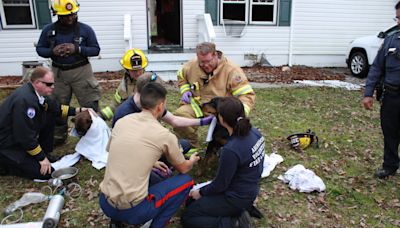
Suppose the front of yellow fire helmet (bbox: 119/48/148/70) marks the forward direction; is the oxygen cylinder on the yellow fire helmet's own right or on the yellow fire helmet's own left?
on the yellow fire helmet's own right

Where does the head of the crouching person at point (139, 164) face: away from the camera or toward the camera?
away from the camera

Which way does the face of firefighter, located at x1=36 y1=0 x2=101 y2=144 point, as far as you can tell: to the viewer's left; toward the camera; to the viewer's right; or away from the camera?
toward the camera

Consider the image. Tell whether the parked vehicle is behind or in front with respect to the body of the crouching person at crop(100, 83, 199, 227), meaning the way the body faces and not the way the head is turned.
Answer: in front

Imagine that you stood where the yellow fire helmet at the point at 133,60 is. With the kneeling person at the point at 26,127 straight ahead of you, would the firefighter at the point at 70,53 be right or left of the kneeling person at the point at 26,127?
right

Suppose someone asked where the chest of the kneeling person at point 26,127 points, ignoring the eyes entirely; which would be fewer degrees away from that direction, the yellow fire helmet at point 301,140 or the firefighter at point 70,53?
the yellow fire helmet

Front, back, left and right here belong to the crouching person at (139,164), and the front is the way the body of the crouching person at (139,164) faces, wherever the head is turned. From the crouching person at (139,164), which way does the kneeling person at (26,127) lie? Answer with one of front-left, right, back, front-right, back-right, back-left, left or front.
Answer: left

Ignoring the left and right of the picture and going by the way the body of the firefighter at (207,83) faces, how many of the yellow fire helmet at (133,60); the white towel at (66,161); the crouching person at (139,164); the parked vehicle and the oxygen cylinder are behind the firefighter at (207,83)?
1

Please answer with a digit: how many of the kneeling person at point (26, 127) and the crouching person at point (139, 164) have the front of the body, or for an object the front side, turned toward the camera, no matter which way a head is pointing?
0

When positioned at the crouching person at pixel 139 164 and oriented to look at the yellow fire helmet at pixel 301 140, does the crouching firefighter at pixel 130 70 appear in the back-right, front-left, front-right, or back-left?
front-left

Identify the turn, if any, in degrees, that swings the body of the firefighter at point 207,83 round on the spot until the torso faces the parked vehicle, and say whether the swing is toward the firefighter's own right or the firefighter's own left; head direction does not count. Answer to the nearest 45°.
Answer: approximately 180°

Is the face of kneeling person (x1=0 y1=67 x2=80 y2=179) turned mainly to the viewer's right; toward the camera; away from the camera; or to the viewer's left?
to the viewer's right

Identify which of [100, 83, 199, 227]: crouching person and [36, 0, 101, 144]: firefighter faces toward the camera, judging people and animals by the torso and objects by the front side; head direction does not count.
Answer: the firefighter

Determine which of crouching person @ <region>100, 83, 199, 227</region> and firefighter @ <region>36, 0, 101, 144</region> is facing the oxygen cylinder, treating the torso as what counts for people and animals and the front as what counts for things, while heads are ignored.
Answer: the firefighter

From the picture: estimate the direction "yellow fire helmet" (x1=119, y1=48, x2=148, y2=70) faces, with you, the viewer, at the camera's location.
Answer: facing the viewer and to the right of the viewer

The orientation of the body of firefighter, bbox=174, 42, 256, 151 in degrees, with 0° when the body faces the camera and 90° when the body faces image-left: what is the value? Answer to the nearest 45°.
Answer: approximately 45°

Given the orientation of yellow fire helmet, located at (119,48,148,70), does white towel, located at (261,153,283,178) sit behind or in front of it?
in front

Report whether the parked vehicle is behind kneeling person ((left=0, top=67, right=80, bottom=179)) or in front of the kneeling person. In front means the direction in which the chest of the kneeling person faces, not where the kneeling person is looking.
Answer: in front

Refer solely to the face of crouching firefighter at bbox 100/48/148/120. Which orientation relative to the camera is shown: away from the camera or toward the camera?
toward the camera
